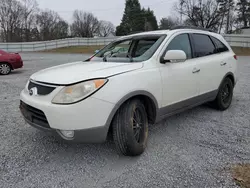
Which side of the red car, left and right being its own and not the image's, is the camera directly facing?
left

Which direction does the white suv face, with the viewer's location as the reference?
facing the viewer and to the left of the viewer

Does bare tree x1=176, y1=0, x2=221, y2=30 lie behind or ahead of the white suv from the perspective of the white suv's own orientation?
behind

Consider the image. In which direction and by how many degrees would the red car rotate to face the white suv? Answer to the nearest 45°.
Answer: approximately 90° to its left

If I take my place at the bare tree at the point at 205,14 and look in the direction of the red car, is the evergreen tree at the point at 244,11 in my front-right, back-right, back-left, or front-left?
back-left

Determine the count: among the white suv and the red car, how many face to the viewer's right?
0

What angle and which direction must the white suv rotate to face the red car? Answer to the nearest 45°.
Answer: approximately 90° to its right
